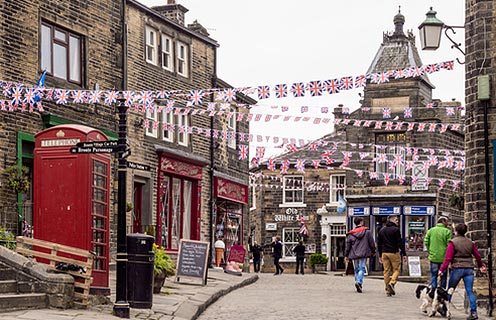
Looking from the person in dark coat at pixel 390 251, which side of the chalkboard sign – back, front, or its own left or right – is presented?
left

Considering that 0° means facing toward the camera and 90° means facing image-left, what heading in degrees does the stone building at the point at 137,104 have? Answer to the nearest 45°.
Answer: approximately 315°

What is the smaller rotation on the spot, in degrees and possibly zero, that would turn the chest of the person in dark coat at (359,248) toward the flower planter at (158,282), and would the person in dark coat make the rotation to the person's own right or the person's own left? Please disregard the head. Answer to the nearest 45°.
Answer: approximately 135° to the person's own left

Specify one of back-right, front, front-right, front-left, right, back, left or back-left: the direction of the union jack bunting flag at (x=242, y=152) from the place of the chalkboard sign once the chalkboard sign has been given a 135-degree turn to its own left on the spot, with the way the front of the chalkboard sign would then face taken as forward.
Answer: front-left

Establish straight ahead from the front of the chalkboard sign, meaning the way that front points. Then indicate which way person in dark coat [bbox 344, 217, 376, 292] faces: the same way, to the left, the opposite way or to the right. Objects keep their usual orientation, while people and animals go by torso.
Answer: the opposite way

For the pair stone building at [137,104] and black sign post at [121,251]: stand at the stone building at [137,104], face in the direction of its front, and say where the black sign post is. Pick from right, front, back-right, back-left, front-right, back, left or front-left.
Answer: front-right
